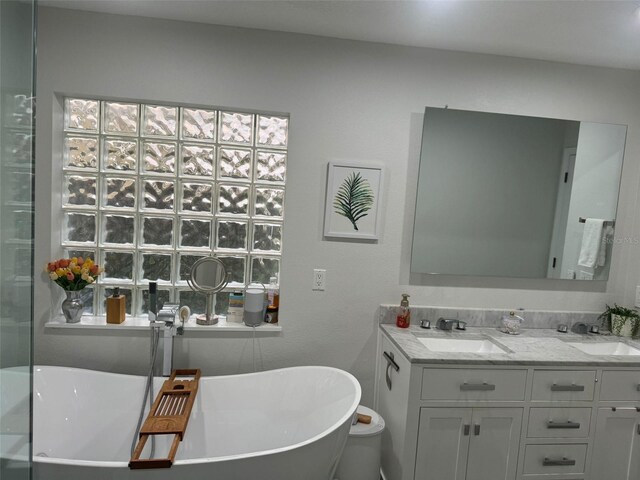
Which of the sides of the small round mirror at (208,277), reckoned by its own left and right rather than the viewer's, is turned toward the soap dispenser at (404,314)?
left

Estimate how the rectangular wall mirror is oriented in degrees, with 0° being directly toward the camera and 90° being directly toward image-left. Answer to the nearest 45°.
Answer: approximately 0°

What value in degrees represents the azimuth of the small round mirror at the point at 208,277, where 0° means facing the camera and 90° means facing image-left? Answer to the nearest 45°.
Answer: approximately 0°

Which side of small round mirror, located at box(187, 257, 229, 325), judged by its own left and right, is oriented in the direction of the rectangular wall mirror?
left

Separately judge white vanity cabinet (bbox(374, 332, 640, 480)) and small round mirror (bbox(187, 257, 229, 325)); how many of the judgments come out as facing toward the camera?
2

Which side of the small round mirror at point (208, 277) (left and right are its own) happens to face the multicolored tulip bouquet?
right

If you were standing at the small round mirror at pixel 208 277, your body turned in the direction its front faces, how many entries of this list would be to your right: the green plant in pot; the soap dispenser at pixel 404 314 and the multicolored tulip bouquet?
1

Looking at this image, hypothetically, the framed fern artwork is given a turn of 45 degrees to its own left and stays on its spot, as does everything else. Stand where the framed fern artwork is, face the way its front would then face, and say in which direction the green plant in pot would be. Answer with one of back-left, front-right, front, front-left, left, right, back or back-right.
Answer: front-left
